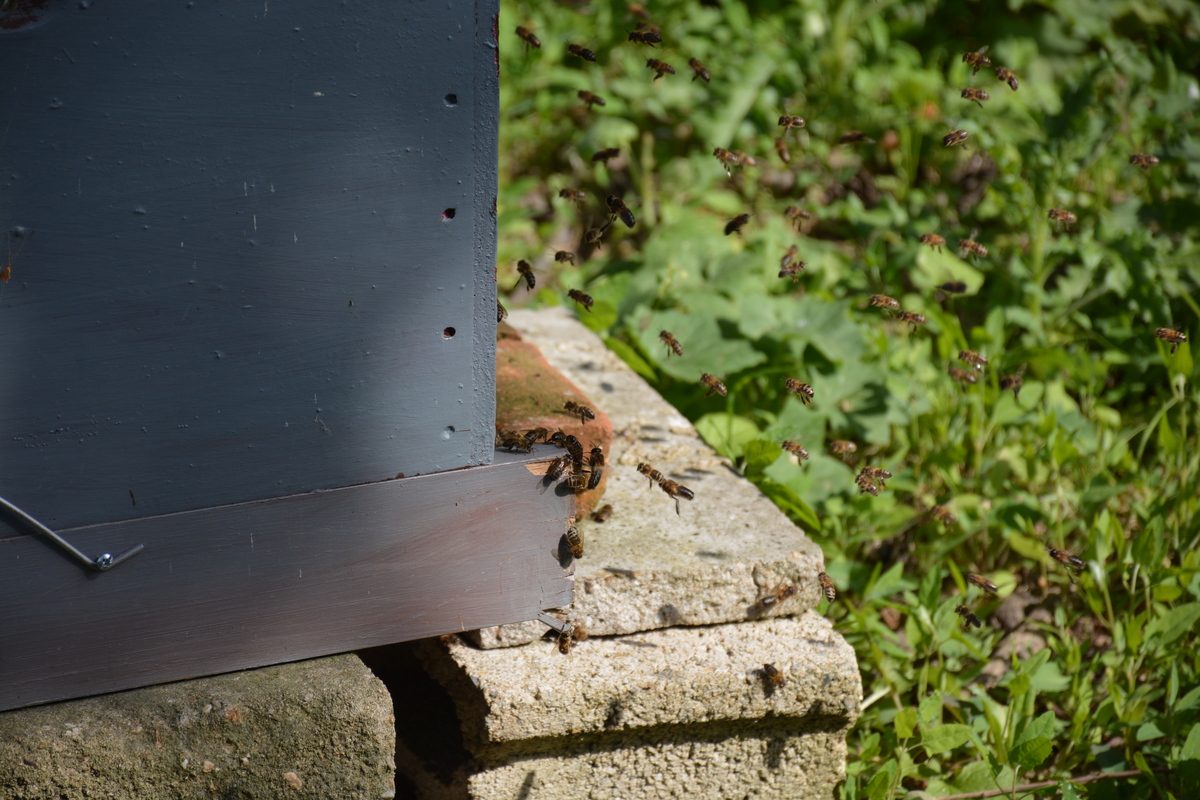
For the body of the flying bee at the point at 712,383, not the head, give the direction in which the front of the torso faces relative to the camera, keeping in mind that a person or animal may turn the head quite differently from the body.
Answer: to the viewer's left

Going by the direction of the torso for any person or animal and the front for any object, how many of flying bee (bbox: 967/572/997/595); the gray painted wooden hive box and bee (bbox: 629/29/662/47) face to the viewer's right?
1

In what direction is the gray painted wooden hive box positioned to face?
to the viewer's right

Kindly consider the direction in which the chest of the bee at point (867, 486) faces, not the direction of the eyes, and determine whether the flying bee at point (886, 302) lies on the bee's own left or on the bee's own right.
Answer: on the bee's own right

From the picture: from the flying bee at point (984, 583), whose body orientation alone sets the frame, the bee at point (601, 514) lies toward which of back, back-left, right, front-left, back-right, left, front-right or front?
front-left

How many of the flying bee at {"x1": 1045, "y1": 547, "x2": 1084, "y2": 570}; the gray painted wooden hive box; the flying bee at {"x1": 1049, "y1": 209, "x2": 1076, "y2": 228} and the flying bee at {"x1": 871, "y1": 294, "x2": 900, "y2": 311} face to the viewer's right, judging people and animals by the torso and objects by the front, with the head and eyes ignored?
1

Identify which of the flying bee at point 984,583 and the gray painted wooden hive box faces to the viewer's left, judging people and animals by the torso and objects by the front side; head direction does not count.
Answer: the flying bee

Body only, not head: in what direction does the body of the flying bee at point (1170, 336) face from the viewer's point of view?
to the viewer's left

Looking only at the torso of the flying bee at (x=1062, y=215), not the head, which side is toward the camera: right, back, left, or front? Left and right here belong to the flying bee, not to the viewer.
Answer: left

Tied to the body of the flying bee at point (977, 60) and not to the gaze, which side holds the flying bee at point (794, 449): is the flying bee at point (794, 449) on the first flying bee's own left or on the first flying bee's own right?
on the first flying bee's own left

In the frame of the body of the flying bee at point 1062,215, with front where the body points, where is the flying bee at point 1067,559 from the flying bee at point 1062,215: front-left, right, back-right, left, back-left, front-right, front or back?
left

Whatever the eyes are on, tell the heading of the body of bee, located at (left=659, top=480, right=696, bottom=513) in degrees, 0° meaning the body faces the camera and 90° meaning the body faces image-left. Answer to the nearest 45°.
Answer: approximately 90°

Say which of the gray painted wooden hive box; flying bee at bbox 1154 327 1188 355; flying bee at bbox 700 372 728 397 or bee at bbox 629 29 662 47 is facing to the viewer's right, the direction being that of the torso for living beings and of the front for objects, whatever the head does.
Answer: the gray painted wooden hive box
